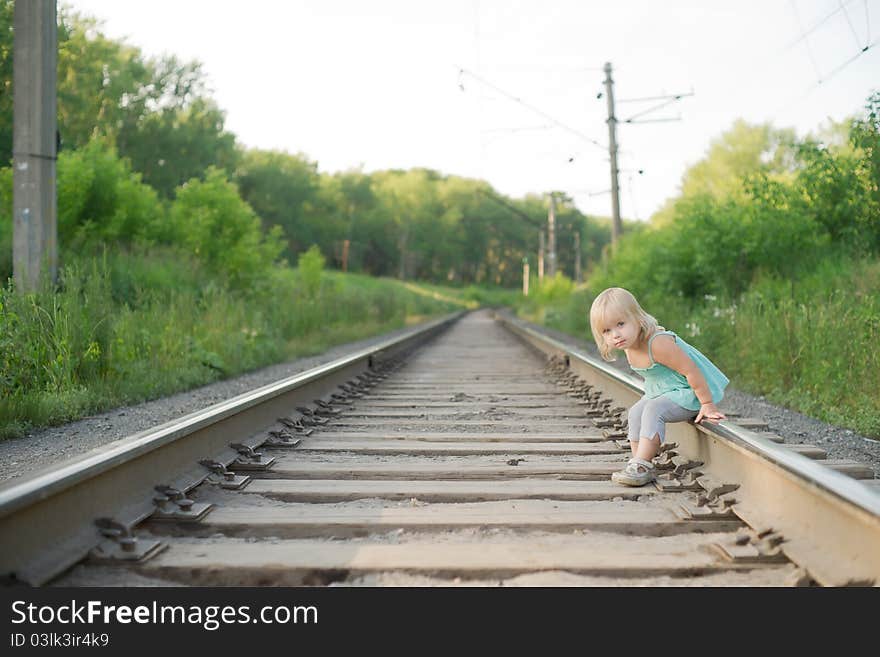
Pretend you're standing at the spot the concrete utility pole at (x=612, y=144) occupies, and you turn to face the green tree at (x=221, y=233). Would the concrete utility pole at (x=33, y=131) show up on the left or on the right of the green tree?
left

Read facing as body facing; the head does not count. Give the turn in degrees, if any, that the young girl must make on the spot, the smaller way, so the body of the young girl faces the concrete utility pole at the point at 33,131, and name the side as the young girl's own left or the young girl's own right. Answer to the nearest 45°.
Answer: approximately 45° to the young girl's own right

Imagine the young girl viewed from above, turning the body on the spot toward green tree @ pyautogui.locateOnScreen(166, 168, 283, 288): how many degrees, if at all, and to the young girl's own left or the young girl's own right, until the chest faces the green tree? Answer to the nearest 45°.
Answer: approximately 45° to the young girl's own right

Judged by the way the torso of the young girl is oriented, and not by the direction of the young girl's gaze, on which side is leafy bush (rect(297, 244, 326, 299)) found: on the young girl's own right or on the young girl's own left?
on the young girl's own right

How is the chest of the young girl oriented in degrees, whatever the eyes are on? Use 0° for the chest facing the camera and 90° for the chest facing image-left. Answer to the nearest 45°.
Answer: approximately 90°

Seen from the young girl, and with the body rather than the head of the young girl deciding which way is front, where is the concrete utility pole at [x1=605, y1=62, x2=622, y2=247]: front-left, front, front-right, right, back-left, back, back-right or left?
right
